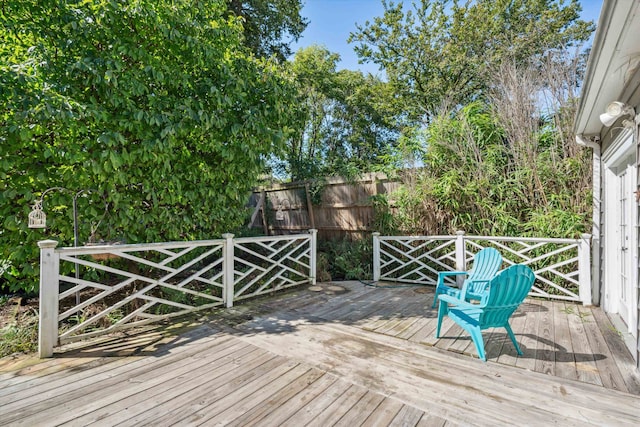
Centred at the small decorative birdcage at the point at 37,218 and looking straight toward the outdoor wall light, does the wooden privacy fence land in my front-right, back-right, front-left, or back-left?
front-left

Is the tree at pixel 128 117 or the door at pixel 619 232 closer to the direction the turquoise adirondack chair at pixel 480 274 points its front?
the tree

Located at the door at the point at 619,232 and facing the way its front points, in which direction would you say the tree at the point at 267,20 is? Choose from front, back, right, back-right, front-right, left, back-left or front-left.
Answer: front

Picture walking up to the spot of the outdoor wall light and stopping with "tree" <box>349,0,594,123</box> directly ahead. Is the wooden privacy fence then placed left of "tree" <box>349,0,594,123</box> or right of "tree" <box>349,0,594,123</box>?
left

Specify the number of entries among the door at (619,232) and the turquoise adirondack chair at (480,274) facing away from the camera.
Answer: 0

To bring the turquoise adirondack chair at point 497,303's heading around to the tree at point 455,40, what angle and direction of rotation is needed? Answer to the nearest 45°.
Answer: approximately 45° to its right

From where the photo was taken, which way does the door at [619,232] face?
to the viewer's left

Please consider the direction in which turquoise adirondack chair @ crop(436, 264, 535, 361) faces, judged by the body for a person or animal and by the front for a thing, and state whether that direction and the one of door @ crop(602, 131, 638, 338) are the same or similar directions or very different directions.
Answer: same or similar directions

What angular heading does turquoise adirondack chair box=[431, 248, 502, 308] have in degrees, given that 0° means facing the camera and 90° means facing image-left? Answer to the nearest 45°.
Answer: approximately 45°

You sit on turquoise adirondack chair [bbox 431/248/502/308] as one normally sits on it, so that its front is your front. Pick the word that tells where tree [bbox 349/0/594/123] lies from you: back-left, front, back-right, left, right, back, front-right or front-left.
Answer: back-right

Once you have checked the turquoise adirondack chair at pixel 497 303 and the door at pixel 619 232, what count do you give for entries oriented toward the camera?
0
